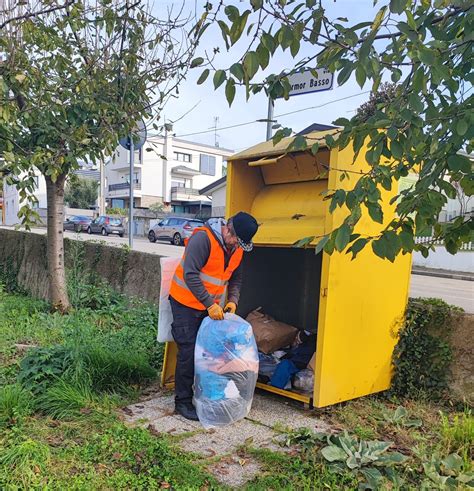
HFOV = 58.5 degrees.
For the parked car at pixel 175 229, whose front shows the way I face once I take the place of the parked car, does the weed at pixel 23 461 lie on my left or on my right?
on my left

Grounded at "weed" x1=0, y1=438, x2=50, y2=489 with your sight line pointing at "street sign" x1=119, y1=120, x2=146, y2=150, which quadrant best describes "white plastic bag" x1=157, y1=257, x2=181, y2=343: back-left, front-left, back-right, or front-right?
front-right

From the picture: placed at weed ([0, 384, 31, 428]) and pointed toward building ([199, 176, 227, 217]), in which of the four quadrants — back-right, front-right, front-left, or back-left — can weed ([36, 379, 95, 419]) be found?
front-right

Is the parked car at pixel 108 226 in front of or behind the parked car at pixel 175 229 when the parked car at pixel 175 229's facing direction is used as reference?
in front

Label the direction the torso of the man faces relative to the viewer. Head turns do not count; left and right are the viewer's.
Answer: facing the viewer and to the right of the viewer
